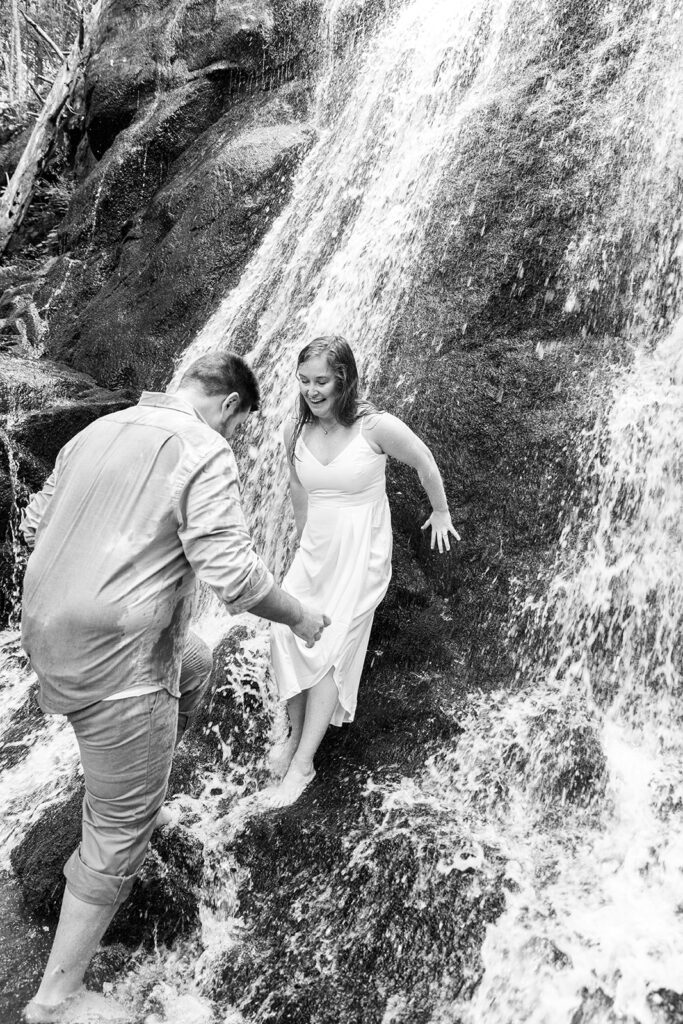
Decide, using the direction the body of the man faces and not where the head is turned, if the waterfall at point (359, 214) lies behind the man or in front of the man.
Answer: in front

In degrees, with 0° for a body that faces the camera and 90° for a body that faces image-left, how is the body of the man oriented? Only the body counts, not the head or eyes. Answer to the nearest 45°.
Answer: approximately 225°

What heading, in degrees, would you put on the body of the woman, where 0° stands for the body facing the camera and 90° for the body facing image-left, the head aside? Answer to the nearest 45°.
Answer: approximately 45°

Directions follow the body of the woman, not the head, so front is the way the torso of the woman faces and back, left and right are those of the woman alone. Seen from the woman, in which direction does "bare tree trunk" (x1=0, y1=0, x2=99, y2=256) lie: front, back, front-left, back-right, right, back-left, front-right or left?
right

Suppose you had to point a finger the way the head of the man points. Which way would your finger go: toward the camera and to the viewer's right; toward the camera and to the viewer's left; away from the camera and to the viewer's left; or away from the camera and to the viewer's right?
away from the camera and to the viewer's right

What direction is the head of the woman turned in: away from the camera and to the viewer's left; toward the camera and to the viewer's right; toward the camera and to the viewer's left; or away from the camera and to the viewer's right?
toward the camera and to the viewer's left
